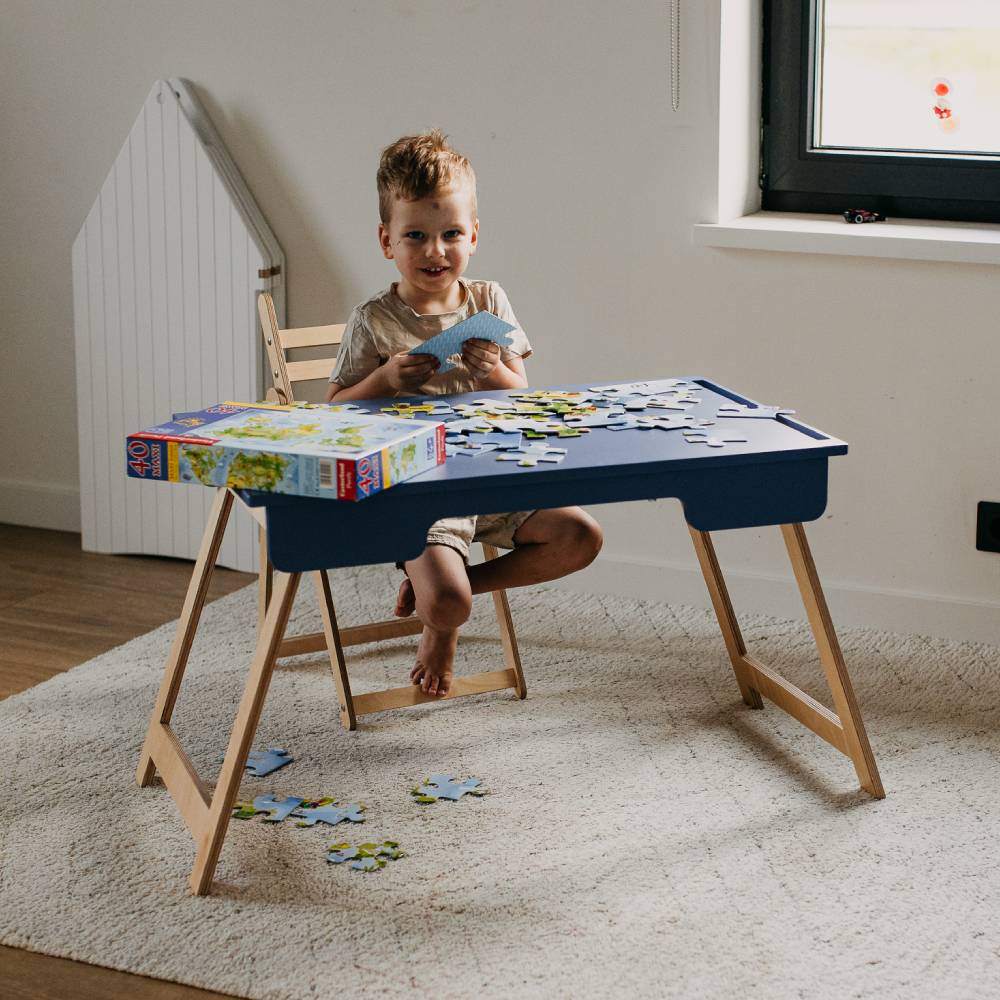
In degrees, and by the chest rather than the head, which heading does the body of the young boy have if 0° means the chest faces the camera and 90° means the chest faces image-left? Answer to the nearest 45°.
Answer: approximately 0°

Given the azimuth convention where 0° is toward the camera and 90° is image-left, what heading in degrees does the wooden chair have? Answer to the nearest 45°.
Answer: approximately 315°
